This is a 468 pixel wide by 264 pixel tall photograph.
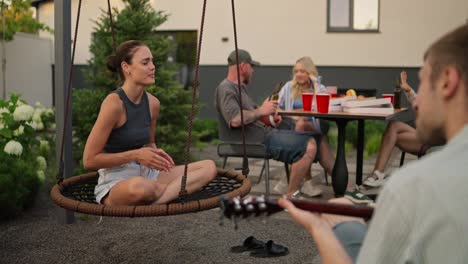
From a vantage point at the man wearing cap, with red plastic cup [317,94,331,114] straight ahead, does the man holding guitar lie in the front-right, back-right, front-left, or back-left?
front-right

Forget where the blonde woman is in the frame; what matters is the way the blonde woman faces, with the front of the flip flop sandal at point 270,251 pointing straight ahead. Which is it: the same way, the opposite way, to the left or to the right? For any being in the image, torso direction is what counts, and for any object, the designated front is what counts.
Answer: to the right

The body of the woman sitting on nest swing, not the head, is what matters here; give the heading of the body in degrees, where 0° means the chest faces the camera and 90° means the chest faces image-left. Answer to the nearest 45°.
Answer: approximately 315°

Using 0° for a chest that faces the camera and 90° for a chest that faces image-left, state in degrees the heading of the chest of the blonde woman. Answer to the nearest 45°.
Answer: approximately 0°

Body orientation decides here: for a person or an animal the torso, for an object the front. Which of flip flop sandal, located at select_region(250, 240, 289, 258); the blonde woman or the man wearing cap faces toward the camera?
the blonde woman

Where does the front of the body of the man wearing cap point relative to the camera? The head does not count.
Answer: to the viewer's right

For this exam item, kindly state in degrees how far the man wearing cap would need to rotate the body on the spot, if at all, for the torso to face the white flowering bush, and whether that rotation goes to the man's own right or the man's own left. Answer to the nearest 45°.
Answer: approximately 180°

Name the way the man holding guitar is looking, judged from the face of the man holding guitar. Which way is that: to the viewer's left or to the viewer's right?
to the viewer's left

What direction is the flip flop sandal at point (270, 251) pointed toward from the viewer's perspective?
to the viewer's right
